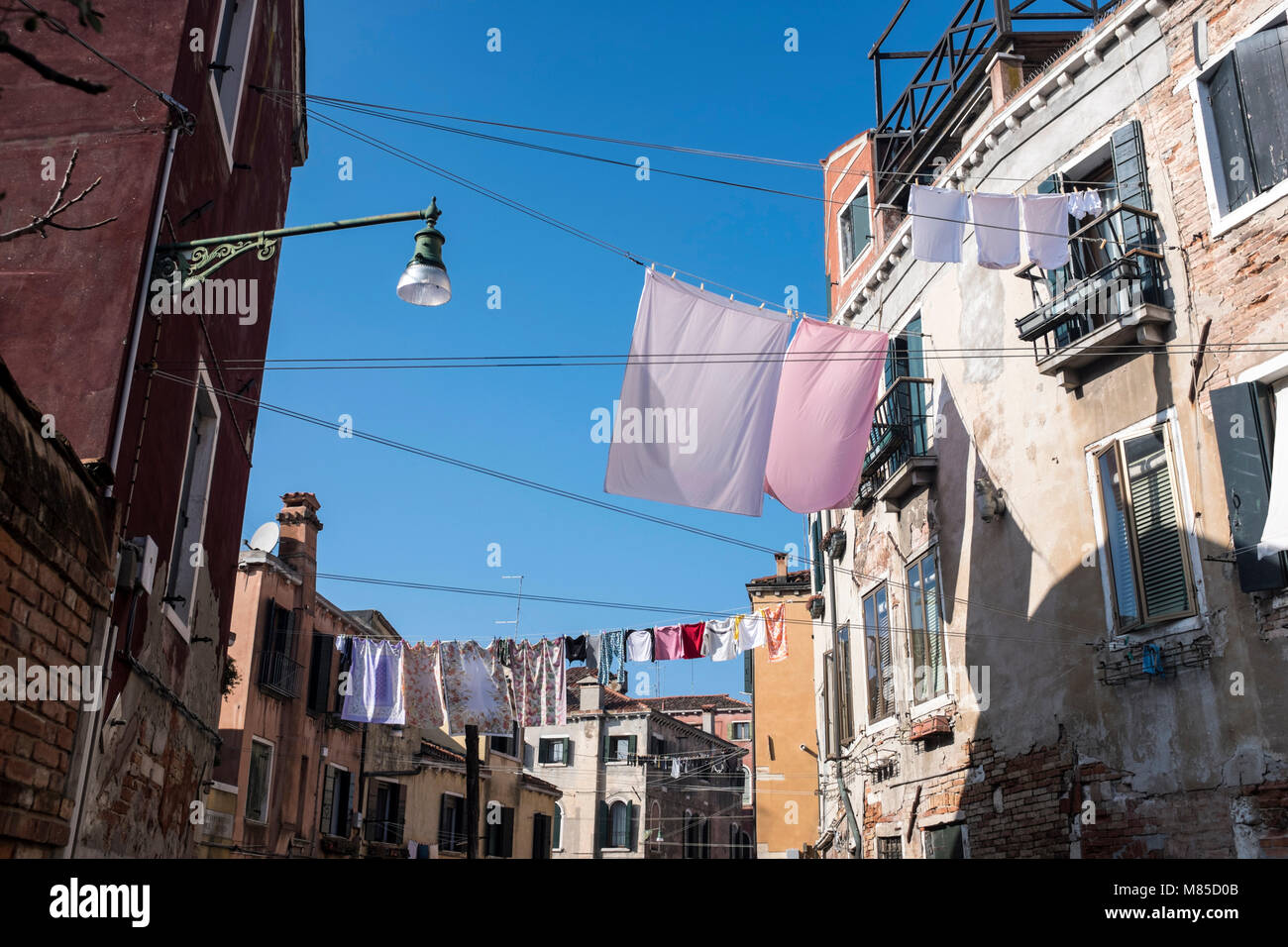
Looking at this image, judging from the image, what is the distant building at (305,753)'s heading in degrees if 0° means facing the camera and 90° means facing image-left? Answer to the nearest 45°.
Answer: approximately 315°

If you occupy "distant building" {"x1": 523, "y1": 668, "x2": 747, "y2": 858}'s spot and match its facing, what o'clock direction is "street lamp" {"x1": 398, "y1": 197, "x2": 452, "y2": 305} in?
The street lamp is roughly at 12 o'clock from the distant building.

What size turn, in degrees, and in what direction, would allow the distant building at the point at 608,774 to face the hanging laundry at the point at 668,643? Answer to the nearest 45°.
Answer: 0° — it already faces it

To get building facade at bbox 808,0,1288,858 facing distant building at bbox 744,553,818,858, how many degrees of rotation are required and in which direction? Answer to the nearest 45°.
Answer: approximately 135° to its right

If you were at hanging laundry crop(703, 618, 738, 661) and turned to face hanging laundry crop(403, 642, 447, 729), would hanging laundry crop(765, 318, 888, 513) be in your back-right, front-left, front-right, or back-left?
back-left

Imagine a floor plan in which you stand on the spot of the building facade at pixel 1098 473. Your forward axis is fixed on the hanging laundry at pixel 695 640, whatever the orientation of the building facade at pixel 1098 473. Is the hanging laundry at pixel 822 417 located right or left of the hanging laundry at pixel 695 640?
left

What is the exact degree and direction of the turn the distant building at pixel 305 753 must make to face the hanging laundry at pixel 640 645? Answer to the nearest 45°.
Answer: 0° — it already faces it

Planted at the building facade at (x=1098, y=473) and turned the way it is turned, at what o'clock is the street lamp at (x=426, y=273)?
The street lamp is roughly at 12 o'clock from the building facade.
